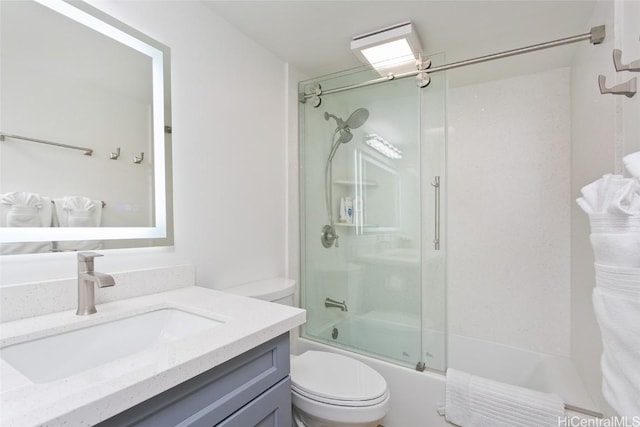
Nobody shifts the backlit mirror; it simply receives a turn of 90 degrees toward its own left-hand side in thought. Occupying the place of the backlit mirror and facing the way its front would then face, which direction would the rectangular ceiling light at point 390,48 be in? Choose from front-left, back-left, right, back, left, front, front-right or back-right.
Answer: front-right

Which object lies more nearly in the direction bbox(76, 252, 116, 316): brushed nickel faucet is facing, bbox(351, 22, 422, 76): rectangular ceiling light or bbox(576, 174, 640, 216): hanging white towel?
the hanging white towel

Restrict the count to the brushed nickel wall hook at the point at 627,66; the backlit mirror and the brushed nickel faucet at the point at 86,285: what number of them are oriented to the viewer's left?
1

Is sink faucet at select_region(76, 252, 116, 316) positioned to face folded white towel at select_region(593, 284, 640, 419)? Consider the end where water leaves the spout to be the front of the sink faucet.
yes

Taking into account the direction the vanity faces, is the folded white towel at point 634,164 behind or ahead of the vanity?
ahead

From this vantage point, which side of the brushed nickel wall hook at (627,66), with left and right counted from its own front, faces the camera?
left

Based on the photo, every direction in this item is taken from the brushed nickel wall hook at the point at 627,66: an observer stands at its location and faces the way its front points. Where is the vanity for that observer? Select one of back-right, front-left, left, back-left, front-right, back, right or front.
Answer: front-left

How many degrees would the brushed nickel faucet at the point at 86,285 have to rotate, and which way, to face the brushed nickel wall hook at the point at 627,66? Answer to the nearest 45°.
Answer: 0° — it already faces it

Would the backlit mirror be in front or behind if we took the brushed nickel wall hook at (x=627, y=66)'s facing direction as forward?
in front

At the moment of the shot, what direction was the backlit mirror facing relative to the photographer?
facing the viewer and to the right of the viewer

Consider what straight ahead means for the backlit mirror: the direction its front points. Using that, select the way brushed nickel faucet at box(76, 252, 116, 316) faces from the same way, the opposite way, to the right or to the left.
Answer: the same way

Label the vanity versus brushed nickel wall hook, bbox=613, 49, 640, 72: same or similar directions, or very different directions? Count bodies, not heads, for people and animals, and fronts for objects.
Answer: very different directions

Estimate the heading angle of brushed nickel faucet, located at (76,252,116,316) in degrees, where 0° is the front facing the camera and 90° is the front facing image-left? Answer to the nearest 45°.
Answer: approximately 315°

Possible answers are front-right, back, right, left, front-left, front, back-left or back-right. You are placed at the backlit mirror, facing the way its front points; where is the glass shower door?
front-left
